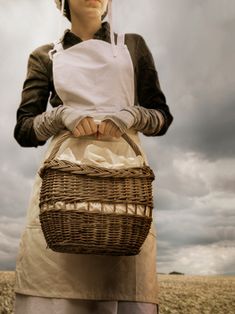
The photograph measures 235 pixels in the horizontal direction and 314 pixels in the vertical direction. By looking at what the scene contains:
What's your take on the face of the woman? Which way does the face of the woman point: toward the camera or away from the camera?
toward the camera

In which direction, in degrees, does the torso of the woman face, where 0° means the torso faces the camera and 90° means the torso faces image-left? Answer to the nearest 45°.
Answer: approximately 0°
